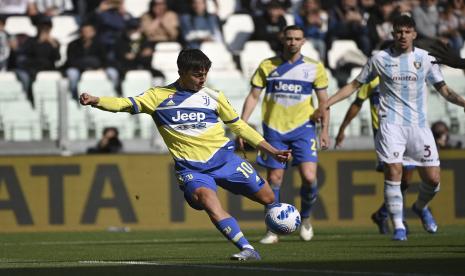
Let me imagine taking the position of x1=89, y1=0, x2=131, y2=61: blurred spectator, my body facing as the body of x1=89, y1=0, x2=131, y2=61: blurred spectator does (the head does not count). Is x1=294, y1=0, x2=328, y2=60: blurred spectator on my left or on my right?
on my left

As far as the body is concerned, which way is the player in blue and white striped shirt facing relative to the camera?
toward the camera

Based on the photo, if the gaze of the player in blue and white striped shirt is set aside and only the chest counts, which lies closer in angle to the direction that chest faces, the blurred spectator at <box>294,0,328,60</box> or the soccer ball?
the soccer ball

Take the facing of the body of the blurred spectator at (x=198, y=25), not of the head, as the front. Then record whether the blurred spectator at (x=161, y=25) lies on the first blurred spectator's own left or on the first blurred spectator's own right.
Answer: on the first blurred spectator's own right

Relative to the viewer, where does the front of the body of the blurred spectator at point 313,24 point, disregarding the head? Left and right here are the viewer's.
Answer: facing the viewer

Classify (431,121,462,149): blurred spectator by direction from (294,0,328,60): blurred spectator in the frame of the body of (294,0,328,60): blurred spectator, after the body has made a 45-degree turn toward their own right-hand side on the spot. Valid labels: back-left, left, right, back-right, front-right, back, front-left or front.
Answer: left

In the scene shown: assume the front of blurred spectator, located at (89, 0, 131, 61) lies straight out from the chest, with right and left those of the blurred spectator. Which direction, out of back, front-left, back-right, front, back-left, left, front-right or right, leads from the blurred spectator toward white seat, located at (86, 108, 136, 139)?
front

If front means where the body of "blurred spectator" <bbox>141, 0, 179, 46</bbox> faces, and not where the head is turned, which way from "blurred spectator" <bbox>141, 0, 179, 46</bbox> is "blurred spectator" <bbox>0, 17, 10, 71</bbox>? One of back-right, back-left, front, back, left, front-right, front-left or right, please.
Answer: right

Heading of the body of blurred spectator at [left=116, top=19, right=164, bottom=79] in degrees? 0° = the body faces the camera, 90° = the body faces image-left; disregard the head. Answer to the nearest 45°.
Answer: approximately 0°

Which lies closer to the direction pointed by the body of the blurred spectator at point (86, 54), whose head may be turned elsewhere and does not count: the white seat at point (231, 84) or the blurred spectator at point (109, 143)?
the blurred spectator

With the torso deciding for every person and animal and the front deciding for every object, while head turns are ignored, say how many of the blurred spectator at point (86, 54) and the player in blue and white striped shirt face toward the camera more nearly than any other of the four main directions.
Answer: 2

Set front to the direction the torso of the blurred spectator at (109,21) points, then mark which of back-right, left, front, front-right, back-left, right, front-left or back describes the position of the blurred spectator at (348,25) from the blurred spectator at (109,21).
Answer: left

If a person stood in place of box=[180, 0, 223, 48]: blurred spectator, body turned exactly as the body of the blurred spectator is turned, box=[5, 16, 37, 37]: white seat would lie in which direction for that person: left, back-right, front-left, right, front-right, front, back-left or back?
right

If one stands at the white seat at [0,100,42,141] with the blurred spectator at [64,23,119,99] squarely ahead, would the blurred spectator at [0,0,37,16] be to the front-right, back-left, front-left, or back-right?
front-left

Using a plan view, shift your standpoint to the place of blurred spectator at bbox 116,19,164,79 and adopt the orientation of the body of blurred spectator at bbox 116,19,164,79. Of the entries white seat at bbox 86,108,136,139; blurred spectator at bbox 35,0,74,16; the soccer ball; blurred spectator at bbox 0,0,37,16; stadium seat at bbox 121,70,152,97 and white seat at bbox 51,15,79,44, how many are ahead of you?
3
